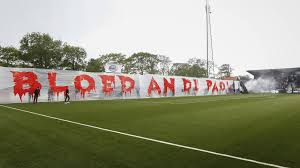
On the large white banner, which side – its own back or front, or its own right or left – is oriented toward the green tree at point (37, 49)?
back

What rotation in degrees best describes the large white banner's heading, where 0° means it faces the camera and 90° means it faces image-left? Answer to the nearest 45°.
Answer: approximately 315°

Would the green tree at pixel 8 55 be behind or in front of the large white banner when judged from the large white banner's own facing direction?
behind
